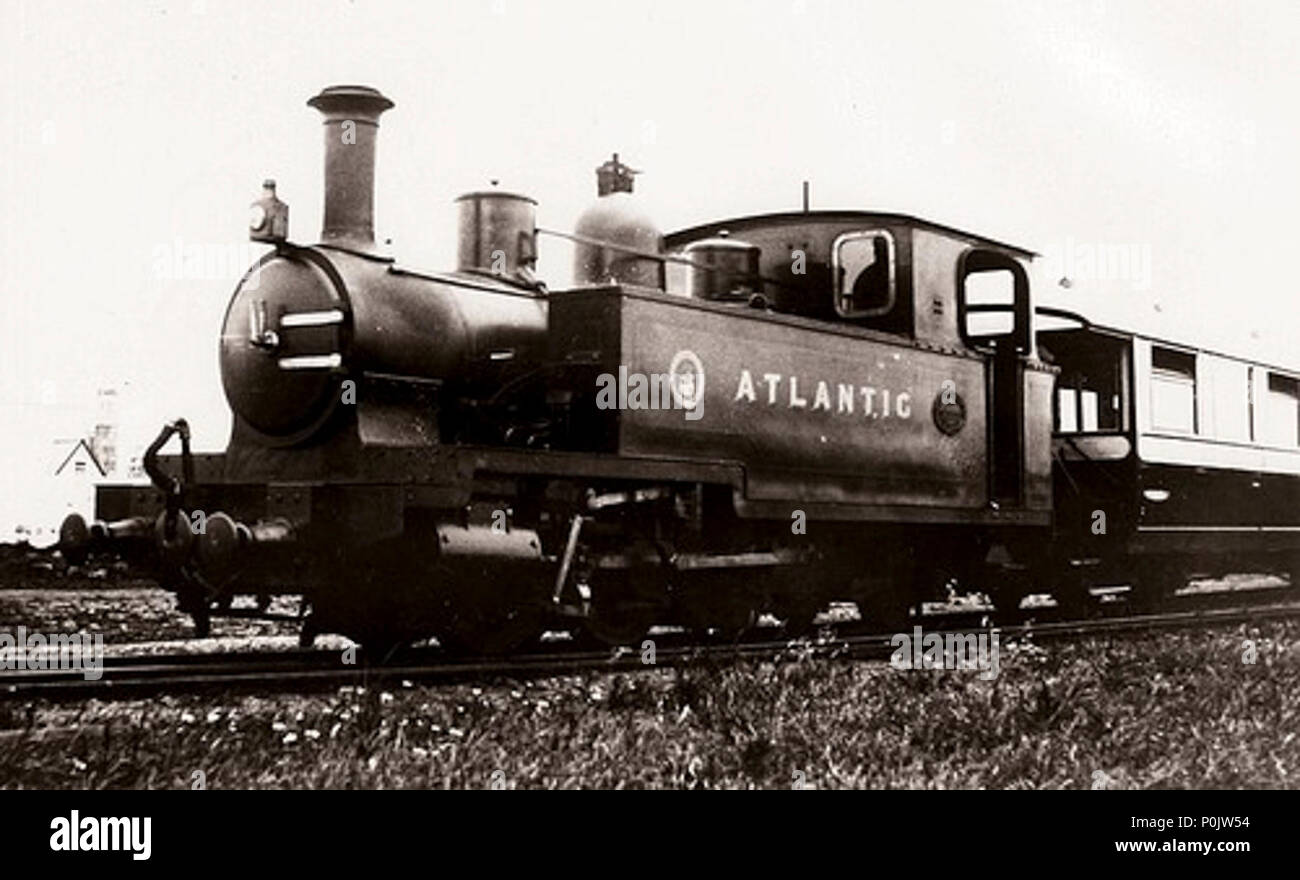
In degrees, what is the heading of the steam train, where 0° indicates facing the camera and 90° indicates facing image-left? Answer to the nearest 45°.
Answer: approximately 45°
